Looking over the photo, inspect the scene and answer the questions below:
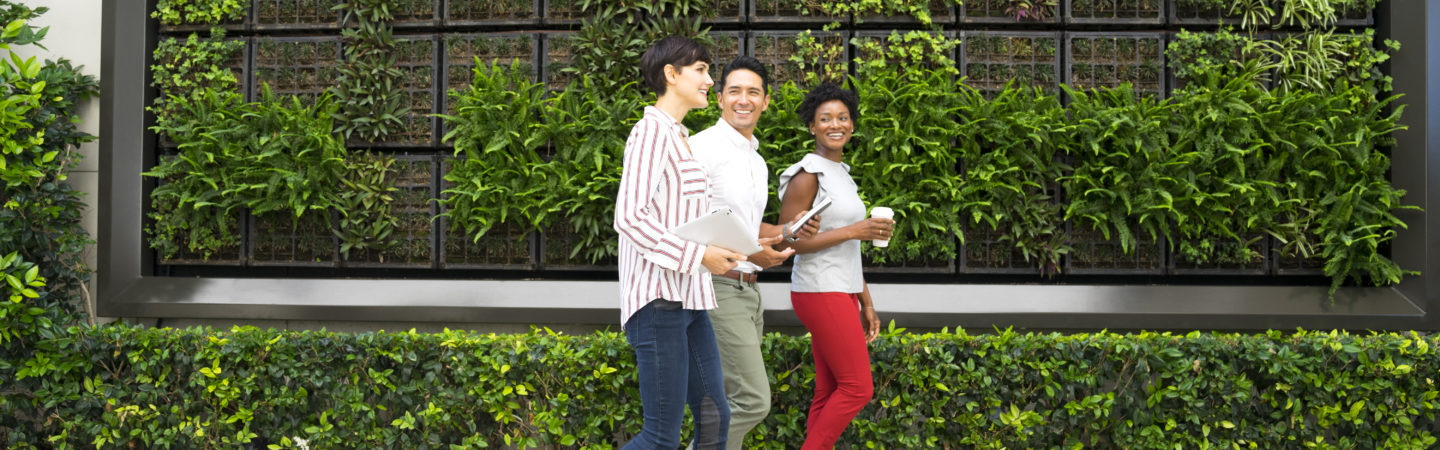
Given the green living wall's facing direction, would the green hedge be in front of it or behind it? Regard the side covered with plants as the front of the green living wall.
in front
